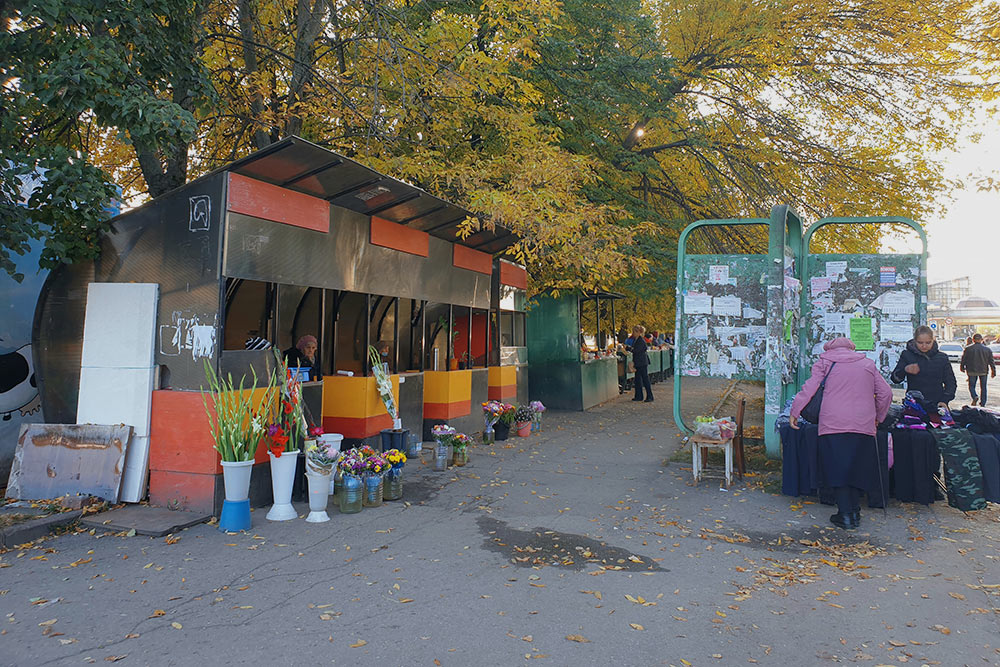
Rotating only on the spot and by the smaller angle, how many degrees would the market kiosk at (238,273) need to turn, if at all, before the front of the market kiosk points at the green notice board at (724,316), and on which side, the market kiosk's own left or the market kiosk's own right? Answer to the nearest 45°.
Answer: approximately 45° to the market kiosk's own left

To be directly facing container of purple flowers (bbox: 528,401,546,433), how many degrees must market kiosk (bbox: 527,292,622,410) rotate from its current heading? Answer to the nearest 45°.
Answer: approximately 45° to its right

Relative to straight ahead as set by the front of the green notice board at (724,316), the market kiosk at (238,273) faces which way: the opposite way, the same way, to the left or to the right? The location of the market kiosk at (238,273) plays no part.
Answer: to the left

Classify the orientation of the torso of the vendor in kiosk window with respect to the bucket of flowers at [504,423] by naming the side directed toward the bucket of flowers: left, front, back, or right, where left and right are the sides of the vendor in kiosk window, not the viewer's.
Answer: left

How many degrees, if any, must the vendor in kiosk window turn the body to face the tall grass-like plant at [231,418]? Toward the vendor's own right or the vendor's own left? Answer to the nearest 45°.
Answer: approximately 45° to the vendor's own right

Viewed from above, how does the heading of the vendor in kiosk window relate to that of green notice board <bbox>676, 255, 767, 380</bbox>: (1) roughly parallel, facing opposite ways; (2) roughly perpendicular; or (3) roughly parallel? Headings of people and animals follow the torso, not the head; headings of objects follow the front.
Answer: roughly perpendicular

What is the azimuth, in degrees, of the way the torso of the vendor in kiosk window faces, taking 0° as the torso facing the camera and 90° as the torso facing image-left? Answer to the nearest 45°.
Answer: approximately 315°

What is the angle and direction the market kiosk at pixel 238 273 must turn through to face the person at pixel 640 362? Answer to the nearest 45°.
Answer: approximately 90° to its left

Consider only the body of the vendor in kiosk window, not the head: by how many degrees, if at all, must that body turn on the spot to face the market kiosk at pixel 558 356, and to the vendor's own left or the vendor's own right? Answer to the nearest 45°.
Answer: approximately 90° to the vendor's own left

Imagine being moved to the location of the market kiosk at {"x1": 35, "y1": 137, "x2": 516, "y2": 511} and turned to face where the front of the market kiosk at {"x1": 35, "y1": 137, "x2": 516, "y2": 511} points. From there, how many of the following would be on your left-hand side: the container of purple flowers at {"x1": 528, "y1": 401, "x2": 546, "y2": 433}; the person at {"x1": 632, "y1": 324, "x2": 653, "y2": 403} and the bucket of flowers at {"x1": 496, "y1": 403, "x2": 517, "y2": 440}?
3

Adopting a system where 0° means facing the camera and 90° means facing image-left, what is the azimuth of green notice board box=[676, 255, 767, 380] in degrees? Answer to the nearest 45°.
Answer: approximately 0°

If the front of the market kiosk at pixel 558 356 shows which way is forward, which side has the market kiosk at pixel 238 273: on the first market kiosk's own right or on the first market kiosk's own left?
on the first market kiosk's own right
